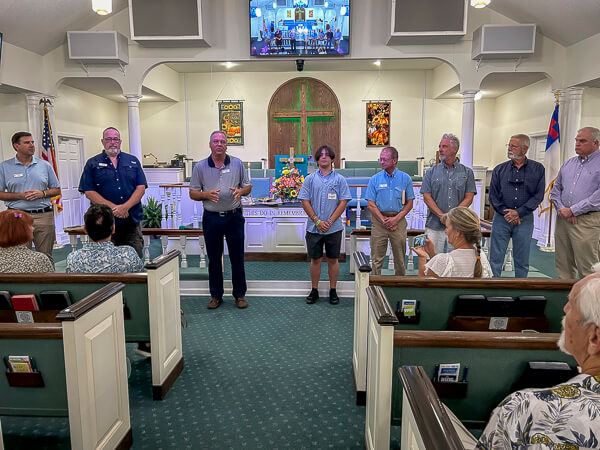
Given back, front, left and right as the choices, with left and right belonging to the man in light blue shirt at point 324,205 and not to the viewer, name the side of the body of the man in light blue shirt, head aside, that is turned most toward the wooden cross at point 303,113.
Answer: back

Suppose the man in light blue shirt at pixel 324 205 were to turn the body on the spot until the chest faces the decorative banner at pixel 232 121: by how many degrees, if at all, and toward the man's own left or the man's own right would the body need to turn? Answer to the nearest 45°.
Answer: approximately 180°

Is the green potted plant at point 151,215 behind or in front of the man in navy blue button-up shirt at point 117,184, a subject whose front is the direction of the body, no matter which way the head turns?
behind

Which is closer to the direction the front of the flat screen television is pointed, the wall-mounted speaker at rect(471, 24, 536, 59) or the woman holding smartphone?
the woman holding smartphone

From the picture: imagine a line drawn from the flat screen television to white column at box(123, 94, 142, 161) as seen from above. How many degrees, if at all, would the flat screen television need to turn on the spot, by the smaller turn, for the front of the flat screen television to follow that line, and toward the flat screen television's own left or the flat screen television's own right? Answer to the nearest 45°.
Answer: approximately 90° to the flat screen television's own right

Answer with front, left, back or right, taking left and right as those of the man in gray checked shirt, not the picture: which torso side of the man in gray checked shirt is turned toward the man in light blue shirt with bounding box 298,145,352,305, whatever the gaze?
right

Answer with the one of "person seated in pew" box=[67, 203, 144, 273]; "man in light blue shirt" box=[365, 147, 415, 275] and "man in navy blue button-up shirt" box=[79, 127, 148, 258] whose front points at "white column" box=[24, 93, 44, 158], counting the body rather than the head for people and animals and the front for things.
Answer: the person seated in pew

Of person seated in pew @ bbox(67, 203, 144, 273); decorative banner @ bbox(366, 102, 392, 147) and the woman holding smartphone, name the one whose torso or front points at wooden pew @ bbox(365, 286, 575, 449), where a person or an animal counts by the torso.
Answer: the decorative banner

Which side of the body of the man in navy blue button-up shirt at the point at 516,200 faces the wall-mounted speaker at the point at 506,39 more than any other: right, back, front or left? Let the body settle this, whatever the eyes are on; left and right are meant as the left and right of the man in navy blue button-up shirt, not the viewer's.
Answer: back

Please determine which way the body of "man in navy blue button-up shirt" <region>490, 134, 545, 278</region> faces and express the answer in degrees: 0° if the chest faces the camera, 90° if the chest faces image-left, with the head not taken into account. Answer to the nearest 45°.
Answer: approximately 0°
